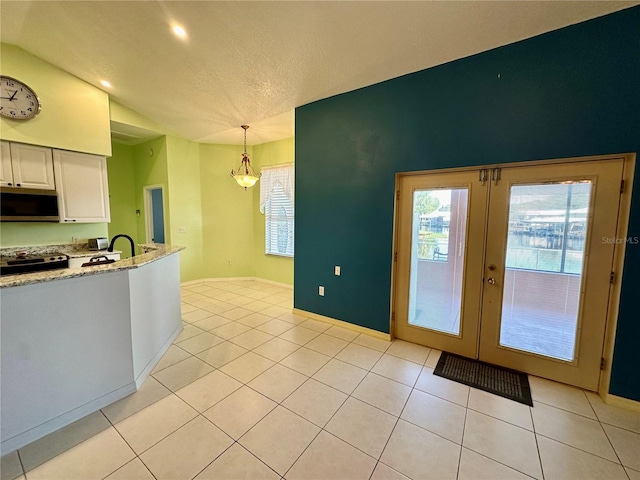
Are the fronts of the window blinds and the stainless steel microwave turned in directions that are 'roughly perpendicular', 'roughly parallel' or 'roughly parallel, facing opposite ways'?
roughly perpendicular

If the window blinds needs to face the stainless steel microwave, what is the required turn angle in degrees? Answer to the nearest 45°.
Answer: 0° — it already faces it

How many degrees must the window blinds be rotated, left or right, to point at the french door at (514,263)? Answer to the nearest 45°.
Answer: approximately 90° to its left

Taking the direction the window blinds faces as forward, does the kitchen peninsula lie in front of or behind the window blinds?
in front

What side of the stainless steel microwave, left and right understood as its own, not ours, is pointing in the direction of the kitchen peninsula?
front

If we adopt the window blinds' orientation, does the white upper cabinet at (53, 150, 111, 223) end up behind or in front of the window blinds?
in front

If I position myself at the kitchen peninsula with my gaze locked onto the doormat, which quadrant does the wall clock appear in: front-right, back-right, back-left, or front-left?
back-left

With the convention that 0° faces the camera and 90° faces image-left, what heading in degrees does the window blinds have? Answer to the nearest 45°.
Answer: approximately 45°

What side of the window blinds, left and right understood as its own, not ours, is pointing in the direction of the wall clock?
front

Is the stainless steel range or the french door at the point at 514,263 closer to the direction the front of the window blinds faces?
the stainless steel range

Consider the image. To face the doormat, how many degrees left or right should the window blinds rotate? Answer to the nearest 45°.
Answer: approximately 90° to its left
